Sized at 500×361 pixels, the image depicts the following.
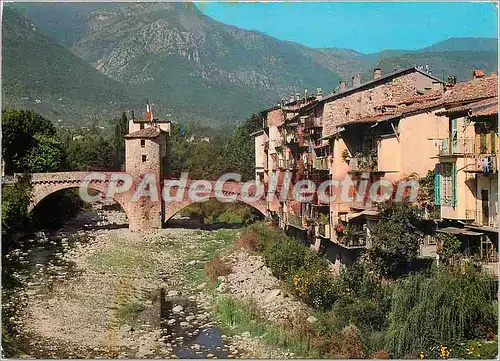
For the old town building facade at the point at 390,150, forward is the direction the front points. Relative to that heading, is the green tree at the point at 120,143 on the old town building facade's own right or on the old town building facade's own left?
on the old town building facade's own right

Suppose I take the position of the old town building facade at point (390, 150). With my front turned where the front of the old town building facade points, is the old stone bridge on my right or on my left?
on my right

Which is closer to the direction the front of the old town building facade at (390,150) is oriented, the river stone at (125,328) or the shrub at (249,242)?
the river stone

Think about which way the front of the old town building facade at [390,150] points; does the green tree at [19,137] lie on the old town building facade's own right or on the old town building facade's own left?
on the old town building facade's own right

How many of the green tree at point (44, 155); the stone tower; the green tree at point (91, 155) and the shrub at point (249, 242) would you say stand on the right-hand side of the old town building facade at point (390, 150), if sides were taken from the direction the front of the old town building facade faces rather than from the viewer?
4

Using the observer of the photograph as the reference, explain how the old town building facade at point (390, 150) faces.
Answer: facing the viewer and to the left of the viewer

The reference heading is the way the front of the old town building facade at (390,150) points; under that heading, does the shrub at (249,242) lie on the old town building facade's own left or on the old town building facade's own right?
on the old town building facade's own right

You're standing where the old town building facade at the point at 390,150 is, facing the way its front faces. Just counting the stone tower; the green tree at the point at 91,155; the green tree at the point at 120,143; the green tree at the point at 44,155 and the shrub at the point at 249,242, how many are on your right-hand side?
5

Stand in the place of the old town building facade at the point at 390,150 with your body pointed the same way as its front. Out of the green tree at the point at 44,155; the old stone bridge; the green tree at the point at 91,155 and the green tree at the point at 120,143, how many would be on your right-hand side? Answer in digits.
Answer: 4
